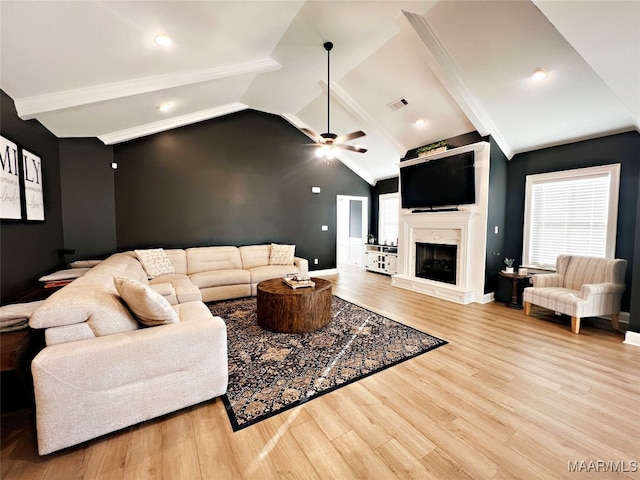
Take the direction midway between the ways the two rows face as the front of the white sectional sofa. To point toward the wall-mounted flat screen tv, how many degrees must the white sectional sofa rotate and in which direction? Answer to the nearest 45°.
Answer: approximately 45° to its left

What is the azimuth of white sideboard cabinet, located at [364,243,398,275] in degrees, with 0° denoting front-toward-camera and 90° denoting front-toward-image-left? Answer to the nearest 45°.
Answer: approximately 45°

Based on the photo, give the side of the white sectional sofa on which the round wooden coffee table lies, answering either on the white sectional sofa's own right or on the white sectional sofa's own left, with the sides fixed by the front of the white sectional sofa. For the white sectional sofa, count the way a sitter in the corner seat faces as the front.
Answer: on the white sectional sofa's own left

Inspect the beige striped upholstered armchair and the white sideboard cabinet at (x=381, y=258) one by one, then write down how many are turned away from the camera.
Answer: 0

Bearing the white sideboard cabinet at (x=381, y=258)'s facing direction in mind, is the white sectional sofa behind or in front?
in front

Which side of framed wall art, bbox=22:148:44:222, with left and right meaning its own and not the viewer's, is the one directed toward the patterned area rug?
front

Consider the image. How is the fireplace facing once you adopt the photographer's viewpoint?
facing the viewer and to the left of the viewer

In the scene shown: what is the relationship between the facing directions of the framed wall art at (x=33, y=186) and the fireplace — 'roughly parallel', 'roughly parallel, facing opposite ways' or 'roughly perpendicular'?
roughly parallel, facing opposite ways

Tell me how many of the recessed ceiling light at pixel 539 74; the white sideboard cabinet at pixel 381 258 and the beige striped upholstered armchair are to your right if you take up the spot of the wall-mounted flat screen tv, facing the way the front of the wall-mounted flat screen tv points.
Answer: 1

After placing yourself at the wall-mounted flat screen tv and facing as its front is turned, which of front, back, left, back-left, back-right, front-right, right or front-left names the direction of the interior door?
right

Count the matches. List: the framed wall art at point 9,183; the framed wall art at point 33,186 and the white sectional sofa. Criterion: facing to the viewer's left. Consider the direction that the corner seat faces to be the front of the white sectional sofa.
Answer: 0

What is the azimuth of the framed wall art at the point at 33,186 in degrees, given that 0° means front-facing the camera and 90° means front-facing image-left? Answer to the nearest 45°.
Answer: approximately 315°

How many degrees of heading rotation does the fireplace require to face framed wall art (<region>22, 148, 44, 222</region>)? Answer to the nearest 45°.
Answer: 0° — it already faces it

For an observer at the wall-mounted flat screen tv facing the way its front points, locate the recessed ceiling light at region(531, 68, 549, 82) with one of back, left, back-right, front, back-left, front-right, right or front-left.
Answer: left

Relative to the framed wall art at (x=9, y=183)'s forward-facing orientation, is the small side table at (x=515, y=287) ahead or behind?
ahead

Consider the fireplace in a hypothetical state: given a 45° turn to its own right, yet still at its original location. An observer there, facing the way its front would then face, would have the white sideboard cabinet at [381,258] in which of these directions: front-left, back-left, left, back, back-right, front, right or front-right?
front-right
